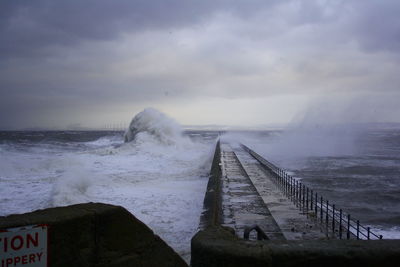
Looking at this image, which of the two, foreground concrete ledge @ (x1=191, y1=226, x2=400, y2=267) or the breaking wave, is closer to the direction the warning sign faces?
the foreground concrete ledge

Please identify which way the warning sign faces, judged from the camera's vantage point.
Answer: facing the viewer

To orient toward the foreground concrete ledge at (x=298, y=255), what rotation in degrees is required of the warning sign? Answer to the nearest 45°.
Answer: approximately 90° to its left

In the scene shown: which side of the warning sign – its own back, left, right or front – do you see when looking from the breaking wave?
back
